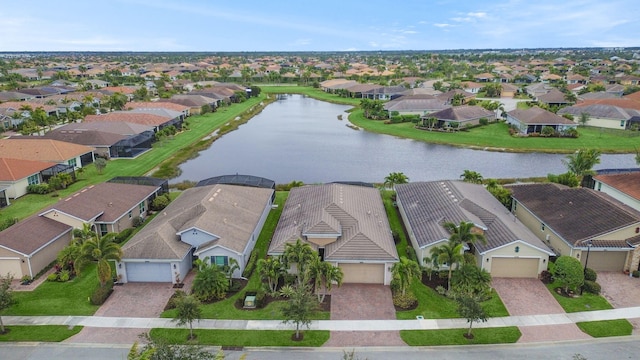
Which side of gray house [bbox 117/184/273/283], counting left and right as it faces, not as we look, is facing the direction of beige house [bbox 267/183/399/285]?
left

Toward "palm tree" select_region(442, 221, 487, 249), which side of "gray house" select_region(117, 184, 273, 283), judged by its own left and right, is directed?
left

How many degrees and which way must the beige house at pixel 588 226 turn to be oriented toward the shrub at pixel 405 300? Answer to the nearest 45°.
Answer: approximately 90° to its right

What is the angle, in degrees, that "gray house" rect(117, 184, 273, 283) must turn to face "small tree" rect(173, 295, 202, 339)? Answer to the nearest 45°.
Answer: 0° — it already faces it

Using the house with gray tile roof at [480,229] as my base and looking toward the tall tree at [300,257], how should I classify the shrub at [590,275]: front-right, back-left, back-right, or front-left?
back-left

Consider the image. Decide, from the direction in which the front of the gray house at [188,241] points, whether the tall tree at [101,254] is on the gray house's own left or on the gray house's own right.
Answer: on the gray house's own right

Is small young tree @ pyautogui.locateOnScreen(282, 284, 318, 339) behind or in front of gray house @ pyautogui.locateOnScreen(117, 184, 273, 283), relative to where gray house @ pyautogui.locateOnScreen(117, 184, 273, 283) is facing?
in front

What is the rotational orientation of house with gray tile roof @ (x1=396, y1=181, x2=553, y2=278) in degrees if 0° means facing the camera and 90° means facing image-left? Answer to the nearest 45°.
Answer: approximately 0°

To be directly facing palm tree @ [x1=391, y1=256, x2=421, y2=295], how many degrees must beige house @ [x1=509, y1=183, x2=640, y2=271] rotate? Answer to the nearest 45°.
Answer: approximately 90° to its right

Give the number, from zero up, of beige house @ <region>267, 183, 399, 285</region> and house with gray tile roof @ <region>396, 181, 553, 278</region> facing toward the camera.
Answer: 2
